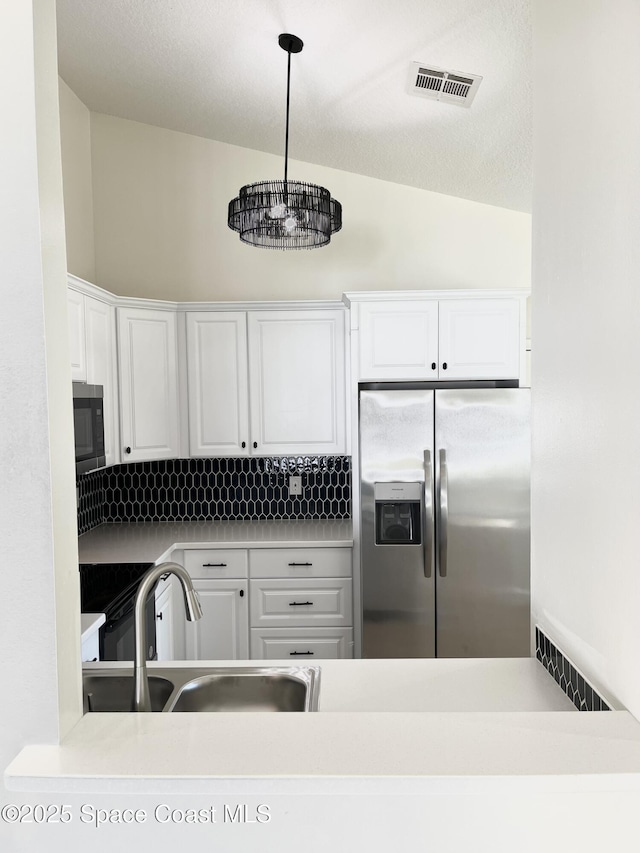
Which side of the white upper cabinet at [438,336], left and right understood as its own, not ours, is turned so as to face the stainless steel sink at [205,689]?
front

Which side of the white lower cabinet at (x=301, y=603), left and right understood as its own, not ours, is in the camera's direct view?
front

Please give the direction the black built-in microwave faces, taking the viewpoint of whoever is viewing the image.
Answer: facing to the right of the viewer

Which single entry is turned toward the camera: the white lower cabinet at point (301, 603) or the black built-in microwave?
the white lower cabinet

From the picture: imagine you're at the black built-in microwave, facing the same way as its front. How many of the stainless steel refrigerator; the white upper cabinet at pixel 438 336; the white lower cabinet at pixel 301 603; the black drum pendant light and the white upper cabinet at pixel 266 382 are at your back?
0

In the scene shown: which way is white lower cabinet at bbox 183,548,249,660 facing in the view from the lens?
facing the viewer

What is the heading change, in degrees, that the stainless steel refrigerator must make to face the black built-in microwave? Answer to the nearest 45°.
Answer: approximately 45° to its right

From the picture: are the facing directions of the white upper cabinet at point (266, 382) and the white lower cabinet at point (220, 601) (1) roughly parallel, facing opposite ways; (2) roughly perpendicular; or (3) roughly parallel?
roughly parallel

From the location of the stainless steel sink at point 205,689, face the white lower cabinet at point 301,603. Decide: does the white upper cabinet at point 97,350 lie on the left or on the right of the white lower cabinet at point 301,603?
left

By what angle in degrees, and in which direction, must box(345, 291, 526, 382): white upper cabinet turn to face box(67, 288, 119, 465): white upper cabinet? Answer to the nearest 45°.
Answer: approximately 90° to its right

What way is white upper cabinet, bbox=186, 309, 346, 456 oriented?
toward the camera

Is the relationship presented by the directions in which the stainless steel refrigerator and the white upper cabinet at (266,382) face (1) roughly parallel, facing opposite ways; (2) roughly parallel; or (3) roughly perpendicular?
roughly parallel
